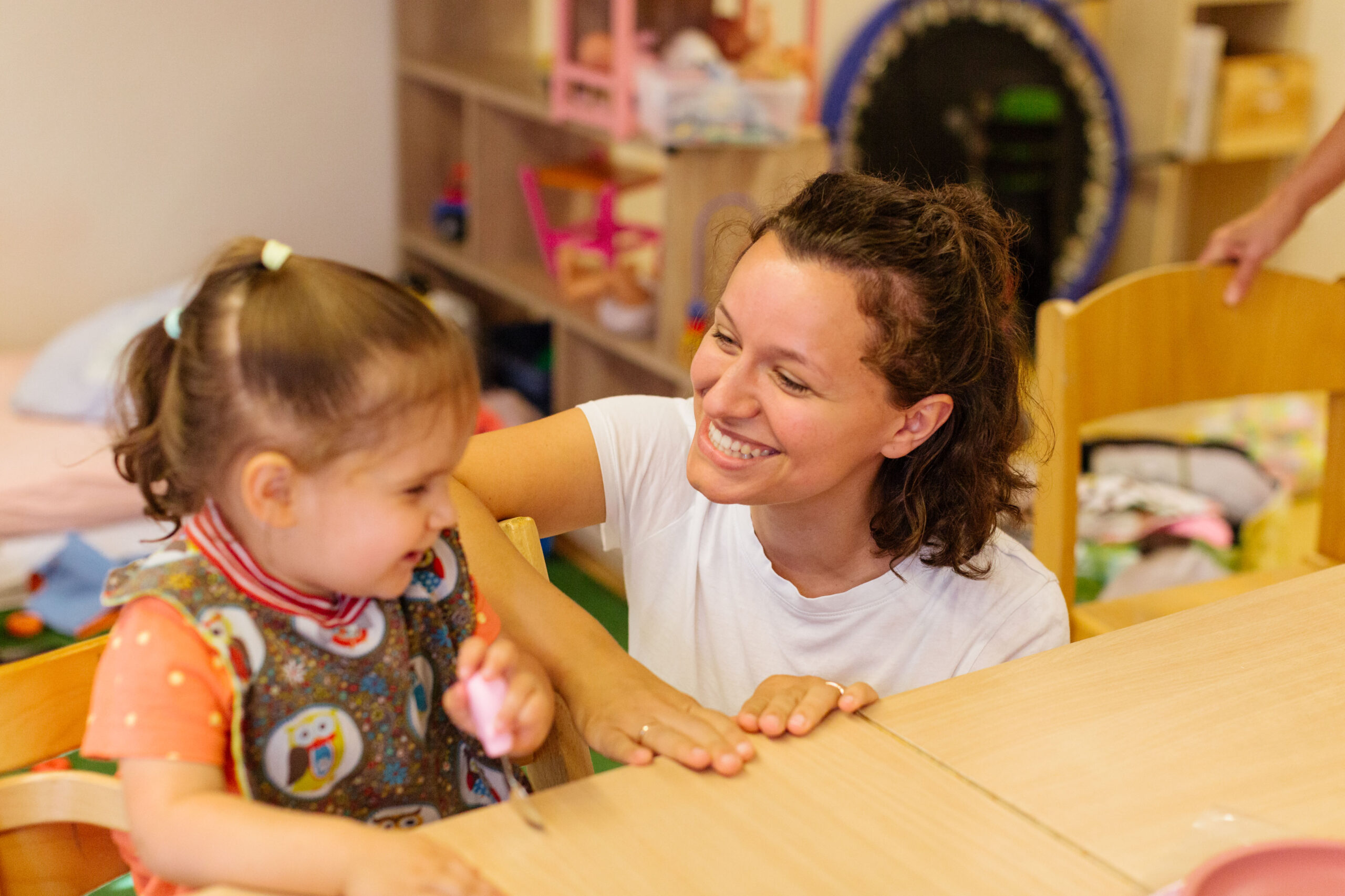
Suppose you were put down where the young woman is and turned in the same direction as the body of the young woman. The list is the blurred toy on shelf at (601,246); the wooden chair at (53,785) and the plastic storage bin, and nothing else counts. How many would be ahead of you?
1

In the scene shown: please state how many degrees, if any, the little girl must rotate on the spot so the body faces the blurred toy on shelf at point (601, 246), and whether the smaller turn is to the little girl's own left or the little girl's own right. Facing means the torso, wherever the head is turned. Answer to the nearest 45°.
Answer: approximately 135° to the little girl's own left

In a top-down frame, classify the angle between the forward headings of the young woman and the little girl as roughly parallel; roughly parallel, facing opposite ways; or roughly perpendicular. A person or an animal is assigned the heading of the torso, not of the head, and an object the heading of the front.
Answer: roughly perpendicular

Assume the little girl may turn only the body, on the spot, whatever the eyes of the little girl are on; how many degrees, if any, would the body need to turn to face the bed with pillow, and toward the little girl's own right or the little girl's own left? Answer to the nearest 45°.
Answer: approximately 135° to the little girl's own left

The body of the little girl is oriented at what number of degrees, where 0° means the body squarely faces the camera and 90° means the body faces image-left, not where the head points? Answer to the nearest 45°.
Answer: approximately 315°

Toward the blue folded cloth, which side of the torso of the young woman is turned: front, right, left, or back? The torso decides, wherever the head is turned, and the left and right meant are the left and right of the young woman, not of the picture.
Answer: right

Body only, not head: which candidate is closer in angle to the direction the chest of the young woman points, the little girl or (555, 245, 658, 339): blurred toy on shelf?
the little girl

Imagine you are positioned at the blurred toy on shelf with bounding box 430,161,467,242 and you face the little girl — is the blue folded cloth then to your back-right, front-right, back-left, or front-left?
front-right

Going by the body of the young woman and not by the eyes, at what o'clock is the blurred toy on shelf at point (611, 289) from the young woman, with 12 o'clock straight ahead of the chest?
The blurred toy on shelf is roughly at 4 o'clock from the young woman.

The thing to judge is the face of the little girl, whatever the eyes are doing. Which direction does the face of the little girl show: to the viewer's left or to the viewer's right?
to the viewer's right

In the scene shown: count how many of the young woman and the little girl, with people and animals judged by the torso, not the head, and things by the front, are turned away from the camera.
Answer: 0

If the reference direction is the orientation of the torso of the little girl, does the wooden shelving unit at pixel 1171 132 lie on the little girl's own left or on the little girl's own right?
on the little girl's own left

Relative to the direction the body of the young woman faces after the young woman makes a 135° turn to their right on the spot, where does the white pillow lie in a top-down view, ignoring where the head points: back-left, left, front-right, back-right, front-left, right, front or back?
front-left

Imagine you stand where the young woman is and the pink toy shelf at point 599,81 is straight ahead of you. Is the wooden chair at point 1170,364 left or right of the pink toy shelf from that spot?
right

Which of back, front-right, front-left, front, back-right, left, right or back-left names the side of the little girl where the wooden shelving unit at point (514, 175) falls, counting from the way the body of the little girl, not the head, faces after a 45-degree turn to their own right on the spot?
back
